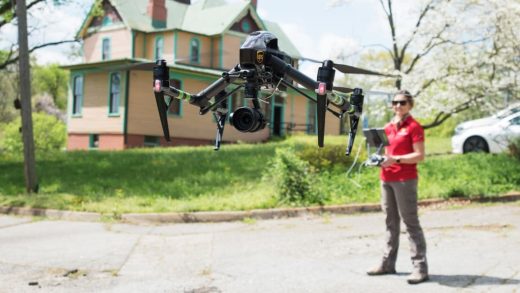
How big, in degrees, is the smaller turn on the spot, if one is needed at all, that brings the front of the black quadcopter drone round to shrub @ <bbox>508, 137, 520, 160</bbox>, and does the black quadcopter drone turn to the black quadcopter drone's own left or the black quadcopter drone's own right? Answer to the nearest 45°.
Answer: approximately 180°

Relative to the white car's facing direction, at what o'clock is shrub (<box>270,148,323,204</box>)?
The shrub is roughly at 10 o'clock from the white car.

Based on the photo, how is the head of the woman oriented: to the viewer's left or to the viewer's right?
to the viewer's left

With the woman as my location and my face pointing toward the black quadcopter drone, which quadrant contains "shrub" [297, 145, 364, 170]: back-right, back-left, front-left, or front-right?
back-right

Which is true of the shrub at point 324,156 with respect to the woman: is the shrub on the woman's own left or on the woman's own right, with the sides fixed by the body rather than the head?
on the woman's own right

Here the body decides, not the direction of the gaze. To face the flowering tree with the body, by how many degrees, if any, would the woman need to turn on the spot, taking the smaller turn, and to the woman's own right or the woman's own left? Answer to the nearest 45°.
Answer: approximately 135° to the woman's own right

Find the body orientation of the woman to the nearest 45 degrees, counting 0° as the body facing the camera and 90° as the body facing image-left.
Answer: approximately 45°

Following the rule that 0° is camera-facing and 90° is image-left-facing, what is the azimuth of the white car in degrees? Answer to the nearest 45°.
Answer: approximately 90°

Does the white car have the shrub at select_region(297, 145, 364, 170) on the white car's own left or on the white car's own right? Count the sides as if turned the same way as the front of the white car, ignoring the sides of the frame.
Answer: on the white car's own left

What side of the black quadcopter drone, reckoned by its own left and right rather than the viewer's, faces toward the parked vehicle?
back

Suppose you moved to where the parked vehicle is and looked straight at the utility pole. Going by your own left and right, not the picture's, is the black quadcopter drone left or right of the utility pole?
left

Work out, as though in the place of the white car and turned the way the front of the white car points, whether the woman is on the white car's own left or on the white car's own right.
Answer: on the white car's own left
